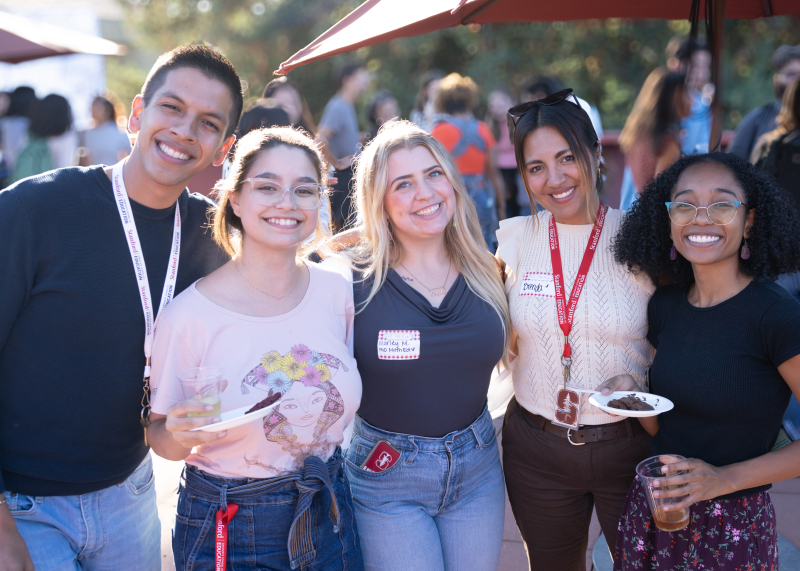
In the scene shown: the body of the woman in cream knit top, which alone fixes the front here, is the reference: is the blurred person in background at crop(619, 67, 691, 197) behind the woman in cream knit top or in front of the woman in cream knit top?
behind

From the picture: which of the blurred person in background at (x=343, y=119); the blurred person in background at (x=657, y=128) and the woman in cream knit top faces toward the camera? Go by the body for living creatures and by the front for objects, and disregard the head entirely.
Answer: the woman in cream knit top

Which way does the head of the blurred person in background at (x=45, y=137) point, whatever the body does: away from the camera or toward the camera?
away from the camera

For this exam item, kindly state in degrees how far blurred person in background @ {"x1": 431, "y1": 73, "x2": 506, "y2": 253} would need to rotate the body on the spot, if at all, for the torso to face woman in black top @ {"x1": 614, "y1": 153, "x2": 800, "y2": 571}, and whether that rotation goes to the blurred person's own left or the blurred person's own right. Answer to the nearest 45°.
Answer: approximately 180°

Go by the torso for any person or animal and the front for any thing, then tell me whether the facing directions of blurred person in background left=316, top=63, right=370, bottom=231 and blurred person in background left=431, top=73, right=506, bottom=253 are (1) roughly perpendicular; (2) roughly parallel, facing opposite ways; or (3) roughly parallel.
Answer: roughly perpendicular

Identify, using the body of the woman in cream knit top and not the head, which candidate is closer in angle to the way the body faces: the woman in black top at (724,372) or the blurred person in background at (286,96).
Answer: the woman in black top

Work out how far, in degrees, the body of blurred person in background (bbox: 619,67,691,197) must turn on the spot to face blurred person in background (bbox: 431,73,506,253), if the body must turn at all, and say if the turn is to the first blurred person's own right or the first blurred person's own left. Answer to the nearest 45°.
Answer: approximately 90° to the first blurred person's own left

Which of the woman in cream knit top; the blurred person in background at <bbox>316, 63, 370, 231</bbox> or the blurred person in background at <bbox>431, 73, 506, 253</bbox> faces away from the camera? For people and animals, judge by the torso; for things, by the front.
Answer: the blurred person in background at <bbox>431, 73, 506, 253</bbox>

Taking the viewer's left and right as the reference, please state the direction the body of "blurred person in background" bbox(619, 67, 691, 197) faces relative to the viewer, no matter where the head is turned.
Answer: facing away from the viewer and to the right of the viewer

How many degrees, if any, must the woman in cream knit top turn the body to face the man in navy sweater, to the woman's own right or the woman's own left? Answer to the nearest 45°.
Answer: approximately 45° to the woman's own right

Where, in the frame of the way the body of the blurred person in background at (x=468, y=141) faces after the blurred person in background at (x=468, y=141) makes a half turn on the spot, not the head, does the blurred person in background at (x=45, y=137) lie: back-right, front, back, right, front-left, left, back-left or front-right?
right

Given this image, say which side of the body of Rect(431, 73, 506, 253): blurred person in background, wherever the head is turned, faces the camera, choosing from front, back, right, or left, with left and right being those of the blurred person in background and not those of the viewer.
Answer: back

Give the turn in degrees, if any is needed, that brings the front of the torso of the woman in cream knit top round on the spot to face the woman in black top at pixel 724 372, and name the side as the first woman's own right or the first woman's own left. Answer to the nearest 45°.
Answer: approximately 45° to the first woman's own left

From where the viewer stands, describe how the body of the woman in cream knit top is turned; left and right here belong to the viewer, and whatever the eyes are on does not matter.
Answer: facing the viewer

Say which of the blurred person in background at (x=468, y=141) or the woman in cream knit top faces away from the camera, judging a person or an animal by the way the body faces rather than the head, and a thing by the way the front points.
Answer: the blurred person in background
